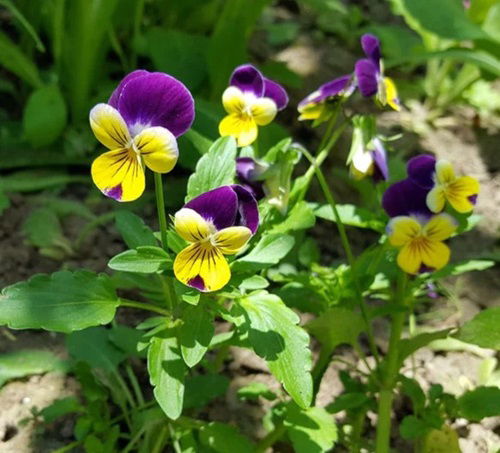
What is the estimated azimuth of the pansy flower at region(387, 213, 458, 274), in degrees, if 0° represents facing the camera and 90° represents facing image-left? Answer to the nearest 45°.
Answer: approximately 0°

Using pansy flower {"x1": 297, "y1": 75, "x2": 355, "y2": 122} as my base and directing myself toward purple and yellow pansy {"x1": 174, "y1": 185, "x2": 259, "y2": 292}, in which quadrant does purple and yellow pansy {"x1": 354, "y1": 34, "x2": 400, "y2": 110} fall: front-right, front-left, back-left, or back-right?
back-left
